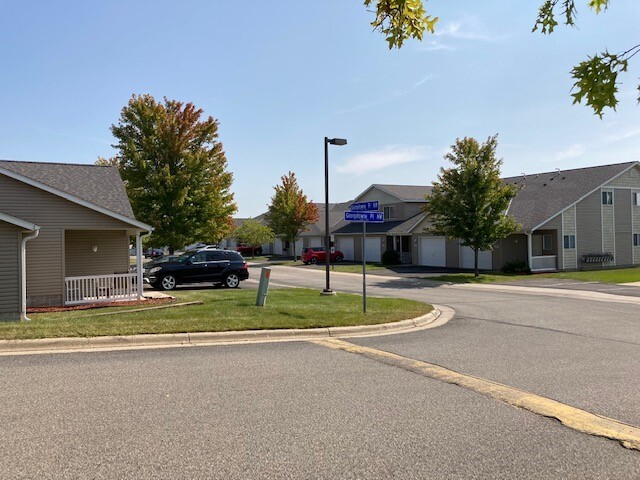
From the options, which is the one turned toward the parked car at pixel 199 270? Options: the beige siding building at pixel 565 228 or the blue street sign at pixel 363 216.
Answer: the beige siding building

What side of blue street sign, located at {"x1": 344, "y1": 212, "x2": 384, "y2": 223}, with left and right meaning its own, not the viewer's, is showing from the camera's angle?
front

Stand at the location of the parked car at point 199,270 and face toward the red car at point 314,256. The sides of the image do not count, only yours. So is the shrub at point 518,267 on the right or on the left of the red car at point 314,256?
right

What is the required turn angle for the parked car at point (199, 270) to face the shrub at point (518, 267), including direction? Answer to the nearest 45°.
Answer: approximately 180°

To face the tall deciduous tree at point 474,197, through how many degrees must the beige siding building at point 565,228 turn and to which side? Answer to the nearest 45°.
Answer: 0° — it already faces it

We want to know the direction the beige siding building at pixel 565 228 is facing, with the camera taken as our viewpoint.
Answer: facing the viewer and to the left of the viewer

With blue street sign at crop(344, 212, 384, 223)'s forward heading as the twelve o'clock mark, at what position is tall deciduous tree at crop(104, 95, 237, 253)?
The tall deciduous tree is roughly at 5 o'clock from the blue street sign.

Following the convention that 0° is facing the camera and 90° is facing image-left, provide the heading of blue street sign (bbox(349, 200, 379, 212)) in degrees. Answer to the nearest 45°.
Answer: approximately 45°

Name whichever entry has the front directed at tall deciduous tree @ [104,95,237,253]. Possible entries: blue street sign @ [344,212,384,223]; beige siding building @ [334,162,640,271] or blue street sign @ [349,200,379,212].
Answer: the beige siding building
